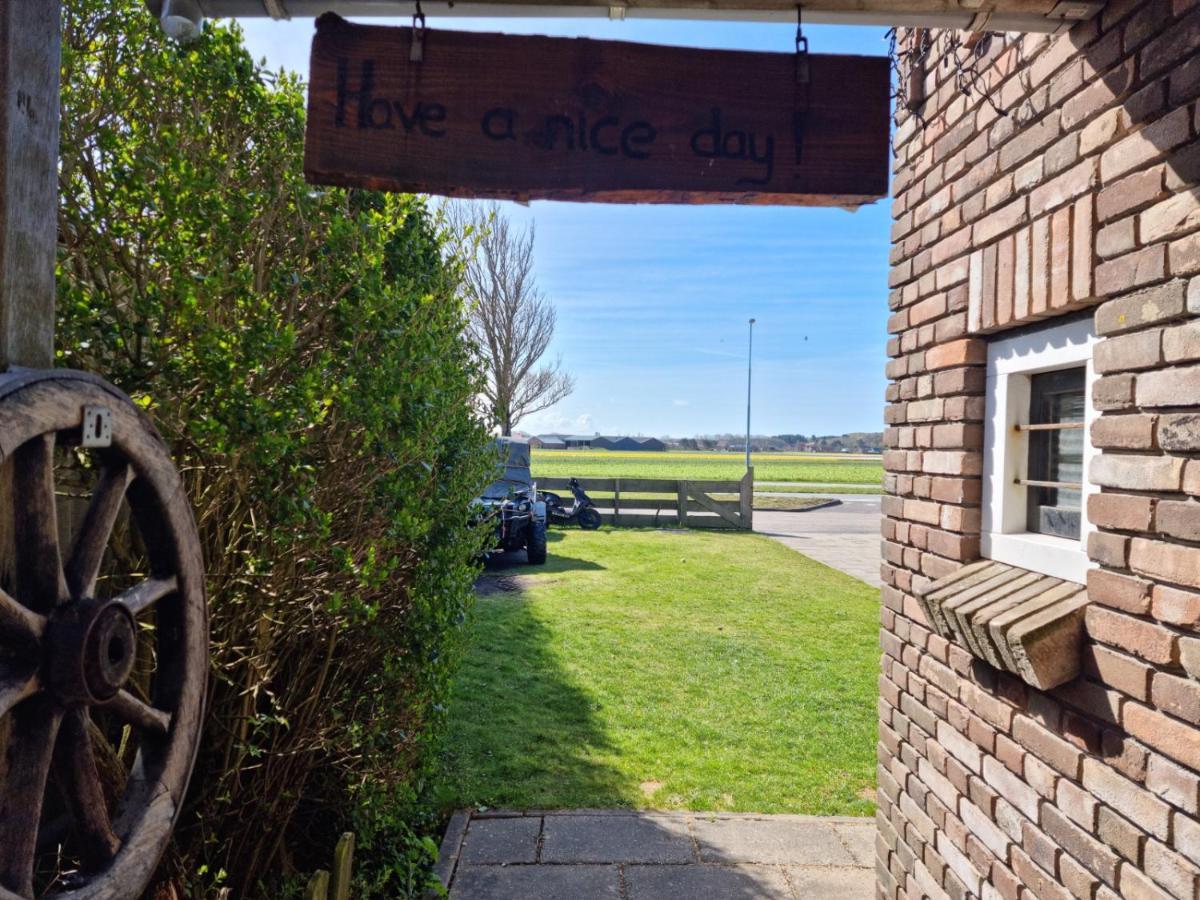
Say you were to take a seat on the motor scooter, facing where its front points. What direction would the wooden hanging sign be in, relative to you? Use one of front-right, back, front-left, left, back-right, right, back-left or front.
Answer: front-right

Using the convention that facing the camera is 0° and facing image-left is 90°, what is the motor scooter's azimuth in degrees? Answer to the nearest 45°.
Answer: approximately 315°

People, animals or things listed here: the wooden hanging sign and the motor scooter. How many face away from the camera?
0

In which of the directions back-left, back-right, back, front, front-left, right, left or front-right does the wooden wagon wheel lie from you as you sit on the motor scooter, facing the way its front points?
front-right

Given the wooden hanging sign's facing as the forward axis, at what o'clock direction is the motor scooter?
The motor scooter is roughly at 6 o'clock from the wooden hanging sign.

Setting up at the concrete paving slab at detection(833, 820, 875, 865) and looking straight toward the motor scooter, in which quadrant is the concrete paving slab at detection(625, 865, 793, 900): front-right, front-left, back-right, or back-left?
back-left

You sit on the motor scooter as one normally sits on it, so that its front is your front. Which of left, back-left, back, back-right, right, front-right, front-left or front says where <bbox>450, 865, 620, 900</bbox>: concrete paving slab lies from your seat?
front-right

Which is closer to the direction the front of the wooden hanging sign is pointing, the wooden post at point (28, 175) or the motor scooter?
the wooden post

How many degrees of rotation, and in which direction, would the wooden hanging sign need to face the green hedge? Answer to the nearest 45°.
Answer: approximately 135° to its right

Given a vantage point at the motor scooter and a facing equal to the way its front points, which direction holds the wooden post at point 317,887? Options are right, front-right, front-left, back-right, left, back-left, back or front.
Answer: front-right

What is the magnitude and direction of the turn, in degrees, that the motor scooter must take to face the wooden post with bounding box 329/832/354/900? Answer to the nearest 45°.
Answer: approximately 45° to its right

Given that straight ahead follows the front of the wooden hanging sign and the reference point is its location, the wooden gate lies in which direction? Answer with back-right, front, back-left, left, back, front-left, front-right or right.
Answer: back

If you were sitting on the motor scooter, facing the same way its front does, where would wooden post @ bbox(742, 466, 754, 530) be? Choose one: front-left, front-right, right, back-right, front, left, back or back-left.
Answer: front-left

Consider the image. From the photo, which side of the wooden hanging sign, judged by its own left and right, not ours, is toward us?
front

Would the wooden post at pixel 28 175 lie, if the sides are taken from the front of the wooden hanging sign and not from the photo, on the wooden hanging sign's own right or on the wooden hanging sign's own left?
on the wooden hanging sign's own right

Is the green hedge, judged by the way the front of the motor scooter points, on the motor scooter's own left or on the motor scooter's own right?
on the motor scooter's own right
